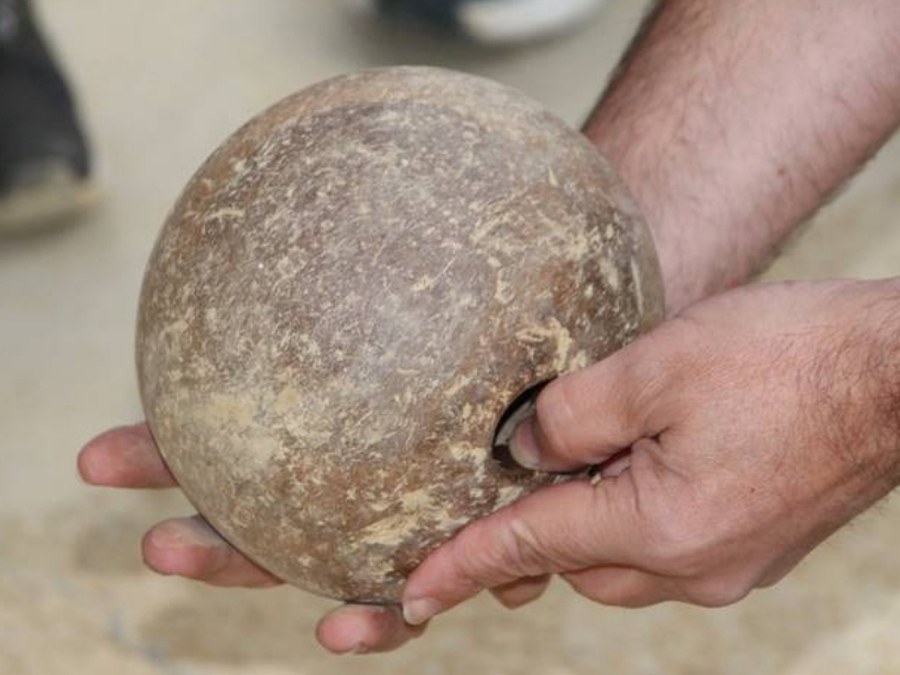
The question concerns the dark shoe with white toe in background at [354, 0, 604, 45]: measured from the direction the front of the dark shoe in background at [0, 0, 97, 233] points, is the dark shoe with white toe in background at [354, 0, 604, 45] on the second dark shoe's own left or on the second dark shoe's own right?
on the second dark shoe's own left

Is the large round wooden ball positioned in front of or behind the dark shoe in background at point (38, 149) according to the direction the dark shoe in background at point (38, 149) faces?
in front

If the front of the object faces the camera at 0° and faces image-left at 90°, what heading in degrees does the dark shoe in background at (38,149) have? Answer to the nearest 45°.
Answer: approximately 315°
